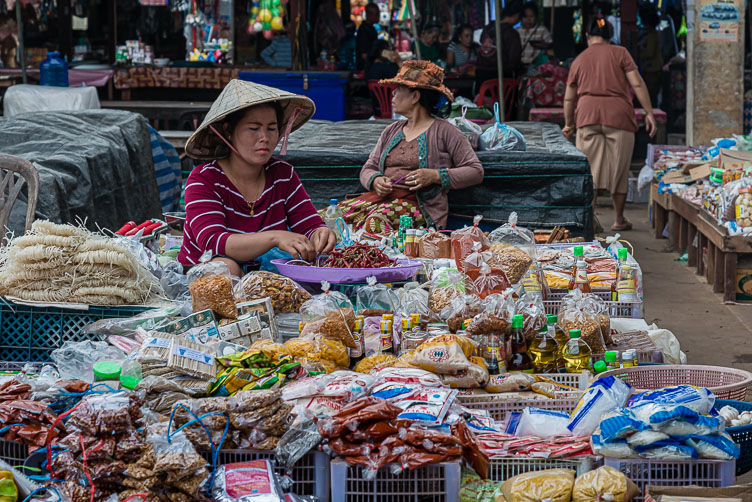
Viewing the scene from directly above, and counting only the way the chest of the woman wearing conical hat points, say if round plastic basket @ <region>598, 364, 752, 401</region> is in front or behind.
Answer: in front

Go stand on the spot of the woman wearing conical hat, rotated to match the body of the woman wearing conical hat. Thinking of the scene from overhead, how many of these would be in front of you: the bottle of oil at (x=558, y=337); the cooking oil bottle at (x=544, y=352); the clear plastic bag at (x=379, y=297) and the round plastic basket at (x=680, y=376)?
4

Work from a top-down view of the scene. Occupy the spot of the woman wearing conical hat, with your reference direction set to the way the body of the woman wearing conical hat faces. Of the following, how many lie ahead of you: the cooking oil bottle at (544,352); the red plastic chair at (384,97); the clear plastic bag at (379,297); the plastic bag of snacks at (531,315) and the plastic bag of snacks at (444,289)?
4

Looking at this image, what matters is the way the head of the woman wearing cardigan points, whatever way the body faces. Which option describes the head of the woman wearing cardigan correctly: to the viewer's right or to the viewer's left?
to the viewer's left

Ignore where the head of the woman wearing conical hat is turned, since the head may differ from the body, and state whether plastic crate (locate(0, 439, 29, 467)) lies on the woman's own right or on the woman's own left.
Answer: on the woman's own right

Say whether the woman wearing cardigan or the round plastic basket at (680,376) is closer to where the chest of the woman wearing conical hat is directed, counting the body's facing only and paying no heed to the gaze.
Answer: the round plastic basket

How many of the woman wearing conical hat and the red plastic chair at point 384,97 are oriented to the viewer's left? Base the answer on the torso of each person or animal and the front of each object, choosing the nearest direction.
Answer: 0

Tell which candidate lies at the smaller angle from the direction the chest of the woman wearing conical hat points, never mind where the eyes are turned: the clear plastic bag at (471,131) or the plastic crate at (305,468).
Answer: the plastic crate
